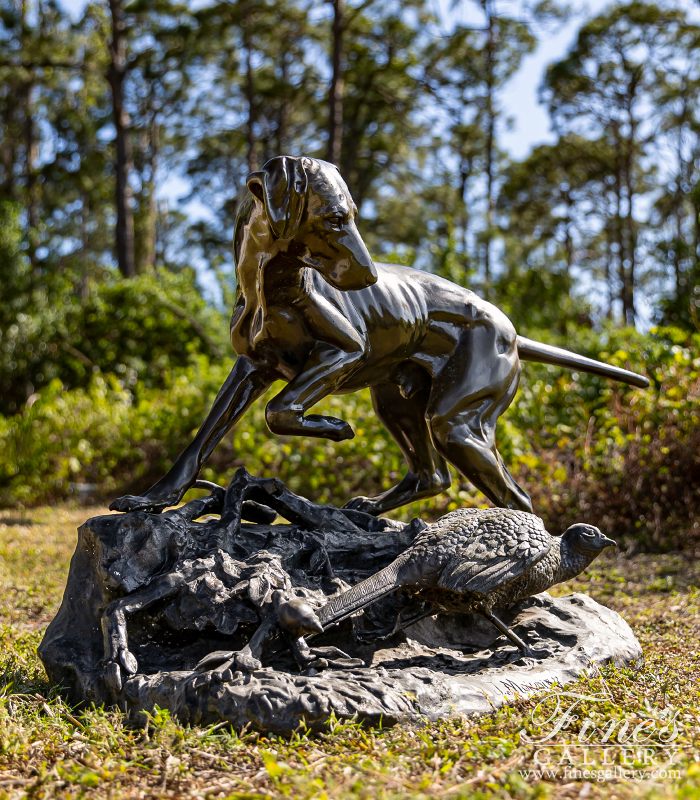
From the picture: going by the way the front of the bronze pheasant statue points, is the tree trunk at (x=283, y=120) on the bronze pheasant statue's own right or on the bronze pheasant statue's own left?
on the bronze pheasant statue's own left

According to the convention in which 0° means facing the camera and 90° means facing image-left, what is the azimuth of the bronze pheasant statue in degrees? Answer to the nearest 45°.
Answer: approximately 270°

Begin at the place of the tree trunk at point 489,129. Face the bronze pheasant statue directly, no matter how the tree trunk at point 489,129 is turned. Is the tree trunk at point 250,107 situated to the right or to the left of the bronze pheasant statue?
right

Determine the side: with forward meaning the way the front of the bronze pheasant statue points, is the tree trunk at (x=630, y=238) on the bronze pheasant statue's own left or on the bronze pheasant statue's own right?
on the bronze pheasant statue's own left

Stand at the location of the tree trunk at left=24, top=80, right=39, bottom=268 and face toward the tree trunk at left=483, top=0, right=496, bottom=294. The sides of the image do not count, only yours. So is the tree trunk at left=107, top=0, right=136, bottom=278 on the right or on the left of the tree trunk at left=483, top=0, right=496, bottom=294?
right

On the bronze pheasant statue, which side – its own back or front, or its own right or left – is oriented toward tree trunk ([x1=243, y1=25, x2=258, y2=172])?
left
